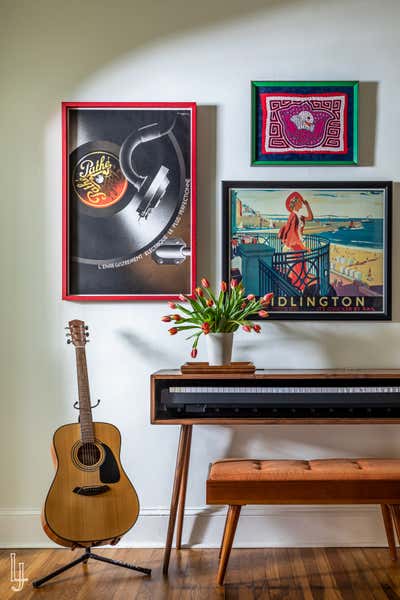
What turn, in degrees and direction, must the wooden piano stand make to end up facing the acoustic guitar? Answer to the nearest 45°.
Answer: approximately 90° to its right

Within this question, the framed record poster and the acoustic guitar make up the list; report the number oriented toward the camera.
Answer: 2

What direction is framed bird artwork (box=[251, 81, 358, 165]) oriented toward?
toward the camera

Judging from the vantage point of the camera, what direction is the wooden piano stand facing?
facing the viewer

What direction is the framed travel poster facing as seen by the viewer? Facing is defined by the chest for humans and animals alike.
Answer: toward the camera
